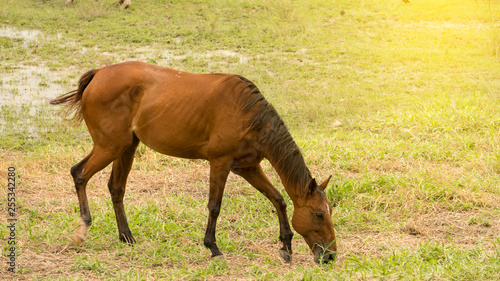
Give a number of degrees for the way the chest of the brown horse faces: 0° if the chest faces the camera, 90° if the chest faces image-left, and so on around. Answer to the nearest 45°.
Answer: approximately 270°
